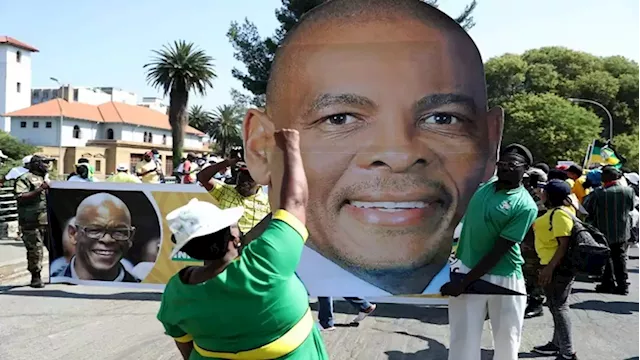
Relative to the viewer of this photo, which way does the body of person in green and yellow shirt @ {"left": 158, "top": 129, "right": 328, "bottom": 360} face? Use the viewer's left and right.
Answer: facing away from the viewer and to the right of the viewer

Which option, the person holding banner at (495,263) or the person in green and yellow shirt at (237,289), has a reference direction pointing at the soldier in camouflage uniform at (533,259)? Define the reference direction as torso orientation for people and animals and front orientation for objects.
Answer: the person in green and yellow shirt

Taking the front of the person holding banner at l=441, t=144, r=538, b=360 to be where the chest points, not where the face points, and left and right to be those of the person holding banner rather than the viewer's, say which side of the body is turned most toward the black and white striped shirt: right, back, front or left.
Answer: right

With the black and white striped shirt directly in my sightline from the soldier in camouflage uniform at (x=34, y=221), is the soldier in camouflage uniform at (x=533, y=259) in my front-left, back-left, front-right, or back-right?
back-right

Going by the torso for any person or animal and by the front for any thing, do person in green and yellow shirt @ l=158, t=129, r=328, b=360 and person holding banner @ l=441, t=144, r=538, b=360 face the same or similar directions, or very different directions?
very different directions

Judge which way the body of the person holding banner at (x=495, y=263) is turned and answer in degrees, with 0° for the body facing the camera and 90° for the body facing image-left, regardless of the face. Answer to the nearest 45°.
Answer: approximately 45°

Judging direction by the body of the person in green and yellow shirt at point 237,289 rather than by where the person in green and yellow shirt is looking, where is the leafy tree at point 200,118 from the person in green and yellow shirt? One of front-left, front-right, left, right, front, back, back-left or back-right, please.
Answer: front-left

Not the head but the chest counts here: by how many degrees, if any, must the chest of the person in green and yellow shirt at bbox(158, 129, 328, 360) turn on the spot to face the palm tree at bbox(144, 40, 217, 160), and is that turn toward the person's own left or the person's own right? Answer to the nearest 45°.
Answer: approximately 45° to the person's own left
